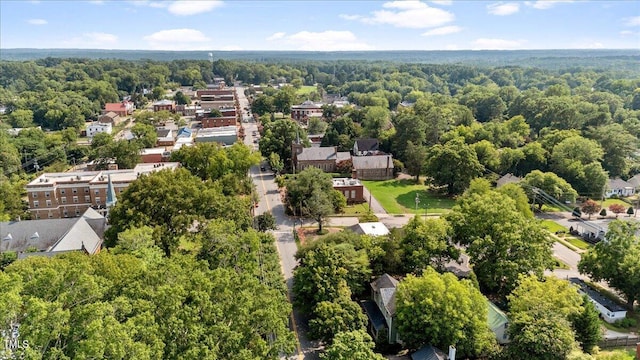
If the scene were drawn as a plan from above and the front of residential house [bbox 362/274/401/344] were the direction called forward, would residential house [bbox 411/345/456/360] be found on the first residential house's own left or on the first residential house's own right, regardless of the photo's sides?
on the first residential house's own left

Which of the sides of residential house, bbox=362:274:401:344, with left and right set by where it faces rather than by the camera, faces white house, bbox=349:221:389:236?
right

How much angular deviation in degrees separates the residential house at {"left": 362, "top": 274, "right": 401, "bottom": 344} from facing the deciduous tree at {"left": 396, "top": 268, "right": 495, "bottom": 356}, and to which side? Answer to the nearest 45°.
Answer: approximately 135° to its left

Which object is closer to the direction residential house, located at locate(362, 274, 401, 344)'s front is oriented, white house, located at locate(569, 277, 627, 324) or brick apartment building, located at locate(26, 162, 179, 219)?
the brick apartment building

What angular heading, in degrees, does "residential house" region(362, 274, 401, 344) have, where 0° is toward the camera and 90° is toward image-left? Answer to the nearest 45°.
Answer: approximately 90°

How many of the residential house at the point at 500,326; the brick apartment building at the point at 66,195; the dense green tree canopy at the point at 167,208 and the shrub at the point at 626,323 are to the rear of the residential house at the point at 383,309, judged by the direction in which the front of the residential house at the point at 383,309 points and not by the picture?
2

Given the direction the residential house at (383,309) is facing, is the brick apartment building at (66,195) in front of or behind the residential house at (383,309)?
in front

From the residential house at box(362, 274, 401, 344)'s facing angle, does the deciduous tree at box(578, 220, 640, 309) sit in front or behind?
behind

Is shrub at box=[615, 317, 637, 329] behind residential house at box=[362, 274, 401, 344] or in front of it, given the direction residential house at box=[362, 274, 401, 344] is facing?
behind

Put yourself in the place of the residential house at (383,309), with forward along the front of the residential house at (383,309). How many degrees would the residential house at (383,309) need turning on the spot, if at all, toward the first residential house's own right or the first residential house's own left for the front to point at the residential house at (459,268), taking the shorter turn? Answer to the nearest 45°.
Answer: approximately 135° to the first residential house's own right

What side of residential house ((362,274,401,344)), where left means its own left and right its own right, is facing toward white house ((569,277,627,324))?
back

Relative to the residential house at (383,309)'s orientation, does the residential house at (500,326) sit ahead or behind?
behind
